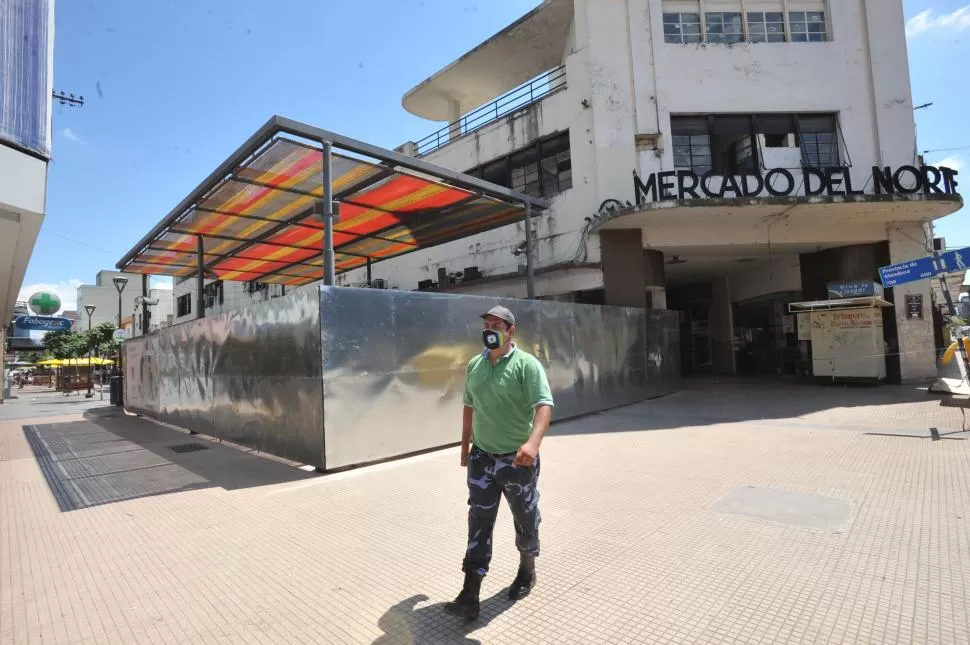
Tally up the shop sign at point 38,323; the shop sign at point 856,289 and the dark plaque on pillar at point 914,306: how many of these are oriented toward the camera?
3

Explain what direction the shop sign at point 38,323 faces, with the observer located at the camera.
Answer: facing the viewer

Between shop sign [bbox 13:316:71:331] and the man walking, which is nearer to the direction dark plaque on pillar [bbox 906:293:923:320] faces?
the man walking

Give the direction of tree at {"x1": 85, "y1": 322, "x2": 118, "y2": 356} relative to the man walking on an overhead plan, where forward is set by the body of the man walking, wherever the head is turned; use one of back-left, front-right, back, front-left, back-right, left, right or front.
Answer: right

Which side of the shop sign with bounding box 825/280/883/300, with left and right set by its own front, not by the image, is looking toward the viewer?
front

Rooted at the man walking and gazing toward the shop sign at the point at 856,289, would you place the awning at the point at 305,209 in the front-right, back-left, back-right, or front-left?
front-left

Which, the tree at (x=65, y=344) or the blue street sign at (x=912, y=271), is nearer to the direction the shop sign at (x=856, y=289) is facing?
the blue street sign

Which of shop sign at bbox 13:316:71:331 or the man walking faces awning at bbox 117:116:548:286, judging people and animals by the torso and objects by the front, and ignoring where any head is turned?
the shop sign

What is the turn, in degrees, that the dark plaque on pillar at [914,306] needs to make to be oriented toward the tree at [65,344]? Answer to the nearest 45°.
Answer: approximately 90° to its right

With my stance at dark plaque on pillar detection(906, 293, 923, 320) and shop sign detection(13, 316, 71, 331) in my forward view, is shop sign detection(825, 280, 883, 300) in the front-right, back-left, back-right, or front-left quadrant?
front-left

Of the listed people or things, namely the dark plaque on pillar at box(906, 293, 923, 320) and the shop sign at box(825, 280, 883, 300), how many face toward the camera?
2

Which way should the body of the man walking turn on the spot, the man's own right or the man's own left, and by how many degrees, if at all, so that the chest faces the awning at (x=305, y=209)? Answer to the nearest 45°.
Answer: approximately 90° to the man's own right

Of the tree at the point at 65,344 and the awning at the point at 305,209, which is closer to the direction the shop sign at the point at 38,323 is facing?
the awning

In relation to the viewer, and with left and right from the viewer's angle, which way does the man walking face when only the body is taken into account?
facing the viewer and to the left of the viewer
